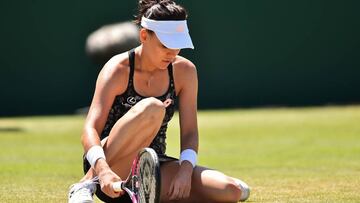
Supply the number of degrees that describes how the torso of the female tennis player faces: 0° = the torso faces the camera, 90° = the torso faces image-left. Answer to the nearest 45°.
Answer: approximately 0°
